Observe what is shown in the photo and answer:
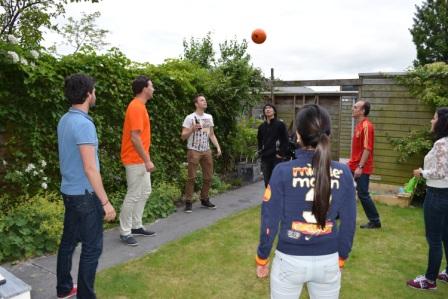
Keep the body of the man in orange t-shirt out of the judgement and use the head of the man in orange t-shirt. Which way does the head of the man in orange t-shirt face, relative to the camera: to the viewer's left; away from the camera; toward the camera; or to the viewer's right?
to the viewer's right

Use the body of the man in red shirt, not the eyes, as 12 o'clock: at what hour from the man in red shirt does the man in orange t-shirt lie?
The man in orange t-shirt is roughly at 11 o'clock from the man in red shirt.

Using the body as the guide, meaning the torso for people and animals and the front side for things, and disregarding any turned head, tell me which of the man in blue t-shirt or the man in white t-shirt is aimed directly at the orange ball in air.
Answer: the man in blue t-shirt

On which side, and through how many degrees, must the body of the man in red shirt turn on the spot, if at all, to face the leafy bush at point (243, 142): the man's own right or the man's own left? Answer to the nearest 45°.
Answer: approximately 45° to the man's own right

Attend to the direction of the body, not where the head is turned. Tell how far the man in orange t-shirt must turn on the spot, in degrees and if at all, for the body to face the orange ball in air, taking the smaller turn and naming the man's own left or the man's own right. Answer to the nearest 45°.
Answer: approximately 45° to the man's own left

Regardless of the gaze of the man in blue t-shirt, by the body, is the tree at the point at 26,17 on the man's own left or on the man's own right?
on the man's own left

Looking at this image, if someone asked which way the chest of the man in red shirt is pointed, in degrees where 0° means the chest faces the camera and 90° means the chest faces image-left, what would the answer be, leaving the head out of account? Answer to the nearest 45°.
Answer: approximately 90°

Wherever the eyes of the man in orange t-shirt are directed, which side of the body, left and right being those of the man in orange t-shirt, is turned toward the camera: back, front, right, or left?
right

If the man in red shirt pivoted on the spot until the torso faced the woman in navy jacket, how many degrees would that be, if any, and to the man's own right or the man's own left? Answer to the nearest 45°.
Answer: approximately 90° to the man's own left

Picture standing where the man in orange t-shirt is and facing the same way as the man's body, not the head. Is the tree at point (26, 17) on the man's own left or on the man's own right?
on the man's own left

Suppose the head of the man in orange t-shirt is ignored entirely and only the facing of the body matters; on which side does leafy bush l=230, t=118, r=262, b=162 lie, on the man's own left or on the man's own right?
on the man's own left

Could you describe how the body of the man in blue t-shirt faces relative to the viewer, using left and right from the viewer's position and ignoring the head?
facing away from the viewer and to the right of the viewer

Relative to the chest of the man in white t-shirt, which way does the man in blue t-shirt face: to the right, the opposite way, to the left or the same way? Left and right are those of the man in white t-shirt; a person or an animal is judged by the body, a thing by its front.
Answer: to the left
